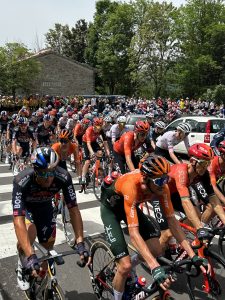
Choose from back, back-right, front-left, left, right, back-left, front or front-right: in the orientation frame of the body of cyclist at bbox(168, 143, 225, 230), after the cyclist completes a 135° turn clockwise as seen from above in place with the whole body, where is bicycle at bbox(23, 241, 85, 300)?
front-left

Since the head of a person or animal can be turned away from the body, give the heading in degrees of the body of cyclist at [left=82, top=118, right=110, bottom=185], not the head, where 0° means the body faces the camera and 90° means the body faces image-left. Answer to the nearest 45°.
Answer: approximately 315°

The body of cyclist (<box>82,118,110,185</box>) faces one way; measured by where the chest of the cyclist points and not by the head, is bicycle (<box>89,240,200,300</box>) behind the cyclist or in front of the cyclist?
in front

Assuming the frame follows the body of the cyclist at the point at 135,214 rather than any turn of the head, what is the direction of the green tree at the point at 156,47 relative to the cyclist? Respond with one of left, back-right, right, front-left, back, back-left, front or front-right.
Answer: back-left

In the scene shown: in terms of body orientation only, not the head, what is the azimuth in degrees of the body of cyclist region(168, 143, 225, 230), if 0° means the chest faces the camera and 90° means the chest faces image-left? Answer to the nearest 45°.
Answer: approximately 315°

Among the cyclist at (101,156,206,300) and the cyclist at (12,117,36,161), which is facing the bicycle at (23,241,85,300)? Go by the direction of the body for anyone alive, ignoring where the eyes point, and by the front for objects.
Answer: the cyclist at (12,117,36,161)

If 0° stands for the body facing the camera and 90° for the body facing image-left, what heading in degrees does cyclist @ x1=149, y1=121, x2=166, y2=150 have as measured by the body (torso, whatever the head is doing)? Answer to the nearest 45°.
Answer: approximately 315°

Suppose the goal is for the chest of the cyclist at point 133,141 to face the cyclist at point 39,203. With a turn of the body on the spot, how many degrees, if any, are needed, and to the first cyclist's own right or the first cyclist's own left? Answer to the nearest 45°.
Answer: approximately 45° to the first cyclist's own right

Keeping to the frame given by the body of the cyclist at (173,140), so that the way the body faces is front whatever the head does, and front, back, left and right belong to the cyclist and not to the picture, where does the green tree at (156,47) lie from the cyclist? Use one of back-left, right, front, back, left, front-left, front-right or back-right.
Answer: back-left

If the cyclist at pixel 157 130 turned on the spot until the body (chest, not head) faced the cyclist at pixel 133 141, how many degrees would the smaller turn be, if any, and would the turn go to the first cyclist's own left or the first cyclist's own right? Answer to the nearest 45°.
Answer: approximately 45° to the first cyclist's own right

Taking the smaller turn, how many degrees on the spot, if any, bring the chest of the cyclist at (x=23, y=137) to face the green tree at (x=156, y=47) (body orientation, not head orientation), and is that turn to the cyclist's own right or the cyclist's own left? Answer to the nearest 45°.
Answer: approximately 135° to the cyclist's own left
